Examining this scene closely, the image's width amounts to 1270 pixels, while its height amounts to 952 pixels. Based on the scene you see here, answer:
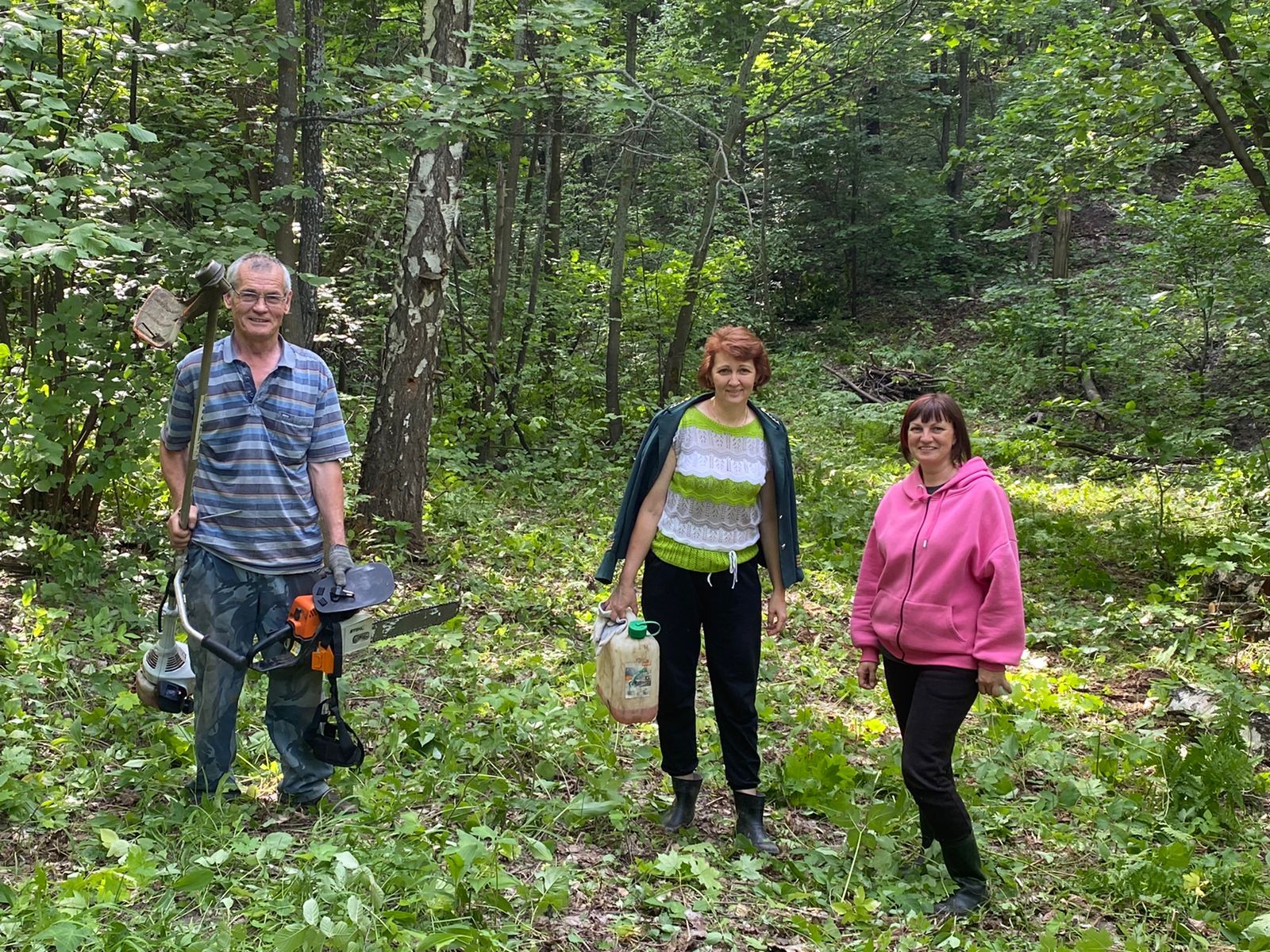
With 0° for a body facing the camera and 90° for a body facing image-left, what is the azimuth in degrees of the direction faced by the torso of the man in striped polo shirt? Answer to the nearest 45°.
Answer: approximately 0°

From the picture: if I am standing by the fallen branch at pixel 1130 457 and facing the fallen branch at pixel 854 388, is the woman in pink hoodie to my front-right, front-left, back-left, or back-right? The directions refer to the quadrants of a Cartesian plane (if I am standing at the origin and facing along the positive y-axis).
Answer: back-left

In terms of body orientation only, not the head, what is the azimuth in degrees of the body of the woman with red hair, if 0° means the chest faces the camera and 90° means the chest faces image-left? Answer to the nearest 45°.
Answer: approximately 0°

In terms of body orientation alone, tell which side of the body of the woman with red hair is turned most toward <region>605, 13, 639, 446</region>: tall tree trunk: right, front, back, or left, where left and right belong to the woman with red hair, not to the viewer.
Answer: back

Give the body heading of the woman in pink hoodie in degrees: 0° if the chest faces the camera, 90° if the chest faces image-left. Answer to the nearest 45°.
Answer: approximately 45°

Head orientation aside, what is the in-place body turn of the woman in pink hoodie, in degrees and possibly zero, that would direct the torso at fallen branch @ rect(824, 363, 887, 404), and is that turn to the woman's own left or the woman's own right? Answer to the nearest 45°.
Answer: approximately 135° to the woman's own right

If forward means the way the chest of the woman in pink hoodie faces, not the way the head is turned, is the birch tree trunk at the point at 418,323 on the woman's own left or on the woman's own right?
on the woman's own right

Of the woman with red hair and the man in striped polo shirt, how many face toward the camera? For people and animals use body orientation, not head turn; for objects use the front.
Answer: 2

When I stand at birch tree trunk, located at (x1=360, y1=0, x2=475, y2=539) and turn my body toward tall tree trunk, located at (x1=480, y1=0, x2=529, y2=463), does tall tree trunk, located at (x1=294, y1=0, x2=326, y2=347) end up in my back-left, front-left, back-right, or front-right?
front-left

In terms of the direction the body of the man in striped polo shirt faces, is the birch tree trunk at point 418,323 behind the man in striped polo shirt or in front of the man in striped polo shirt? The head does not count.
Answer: behind
